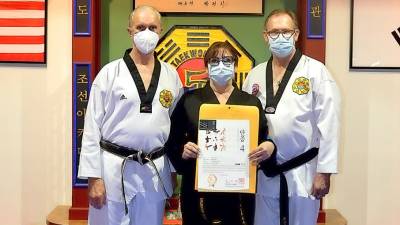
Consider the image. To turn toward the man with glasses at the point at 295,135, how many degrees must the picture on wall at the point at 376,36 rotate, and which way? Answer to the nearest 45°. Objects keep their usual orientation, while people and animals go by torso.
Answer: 0° — it already faces them

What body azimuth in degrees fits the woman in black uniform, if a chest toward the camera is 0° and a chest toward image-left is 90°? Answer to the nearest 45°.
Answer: approximately 0°

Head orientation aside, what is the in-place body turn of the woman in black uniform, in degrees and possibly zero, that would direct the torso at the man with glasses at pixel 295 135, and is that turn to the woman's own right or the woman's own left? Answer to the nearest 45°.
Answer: approximately 90° to the woman's own left

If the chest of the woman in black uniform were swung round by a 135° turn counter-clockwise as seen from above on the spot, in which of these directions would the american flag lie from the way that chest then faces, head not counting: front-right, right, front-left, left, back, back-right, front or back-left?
left

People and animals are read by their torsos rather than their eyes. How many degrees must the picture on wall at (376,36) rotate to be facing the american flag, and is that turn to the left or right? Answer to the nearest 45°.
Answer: approximately 90° to its right

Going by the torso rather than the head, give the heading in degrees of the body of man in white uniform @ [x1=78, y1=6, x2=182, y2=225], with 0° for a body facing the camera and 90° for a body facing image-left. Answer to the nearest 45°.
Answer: approximately 0°

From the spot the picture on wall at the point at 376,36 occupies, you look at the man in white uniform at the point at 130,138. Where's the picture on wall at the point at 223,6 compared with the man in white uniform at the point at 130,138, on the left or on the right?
right

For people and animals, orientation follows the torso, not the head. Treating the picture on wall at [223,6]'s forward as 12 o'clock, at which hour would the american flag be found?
The american flag is roughly at 3 o'clock from the picture on wall.

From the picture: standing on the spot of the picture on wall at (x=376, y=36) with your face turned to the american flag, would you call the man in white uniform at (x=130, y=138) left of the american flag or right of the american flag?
left
